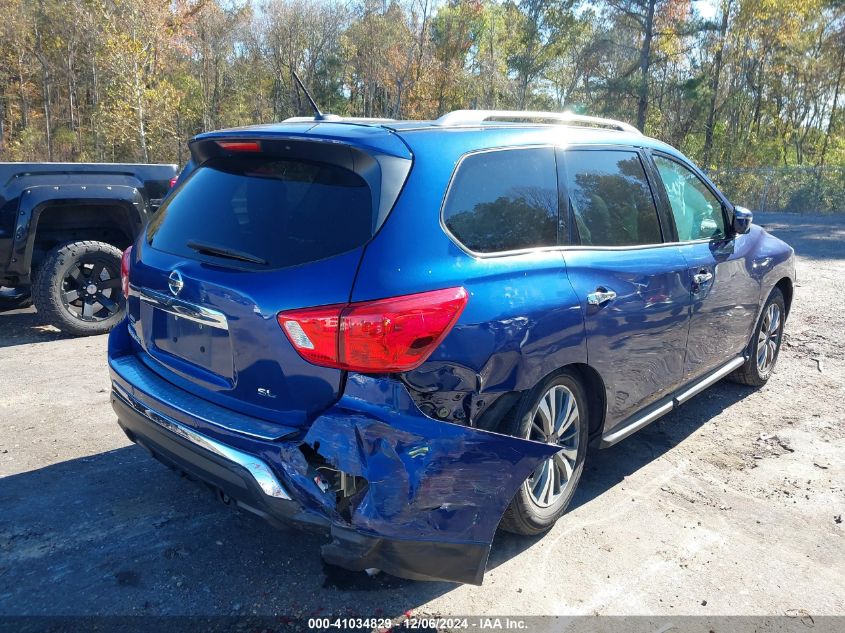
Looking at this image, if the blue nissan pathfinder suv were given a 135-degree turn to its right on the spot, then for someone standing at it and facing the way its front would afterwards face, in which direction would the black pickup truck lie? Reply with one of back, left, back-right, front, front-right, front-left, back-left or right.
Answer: back-right

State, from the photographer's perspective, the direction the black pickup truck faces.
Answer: facing the viewer and to the left of the viewer

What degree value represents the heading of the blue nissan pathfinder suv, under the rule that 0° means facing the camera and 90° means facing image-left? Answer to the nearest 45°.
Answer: approximately 225°
